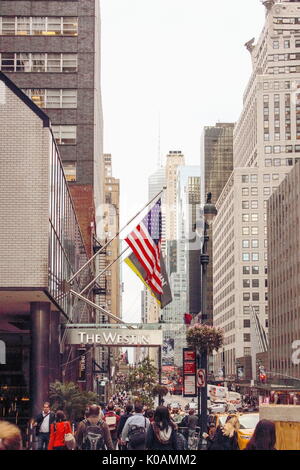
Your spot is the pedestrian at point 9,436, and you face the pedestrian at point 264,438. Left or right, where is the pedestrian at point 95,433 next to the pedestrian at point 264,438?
left

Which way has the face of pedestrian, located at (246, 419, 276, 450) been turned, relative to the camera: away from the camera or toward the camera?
away from the camera

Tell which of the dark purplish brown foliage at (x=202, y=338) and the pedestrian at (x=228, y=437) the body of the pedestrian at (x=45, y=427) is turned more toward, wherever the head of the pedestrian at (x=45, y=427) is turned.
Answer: the pedestrian

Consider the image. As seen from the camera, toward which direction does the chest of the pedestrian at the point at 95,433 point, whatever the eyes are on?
away from the camera

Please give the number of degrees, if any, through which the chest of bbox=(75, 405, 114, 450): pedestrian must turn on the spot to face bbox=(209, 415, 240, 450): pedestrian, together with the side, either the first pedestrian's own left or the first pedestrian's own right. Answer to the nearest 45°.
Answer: approximately 45° to the first pedestrian's own right

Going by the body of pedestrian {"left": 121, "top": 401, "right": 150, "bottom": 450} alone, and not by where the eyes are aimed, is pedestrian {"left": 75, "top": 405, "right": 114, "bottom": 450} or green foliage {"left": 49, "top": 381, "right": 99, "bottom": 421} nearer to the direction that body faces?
the green foliage

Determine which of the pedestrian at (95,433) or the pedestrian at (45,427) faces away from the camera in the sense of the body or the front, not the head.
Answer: the pedestrian at (95,433)

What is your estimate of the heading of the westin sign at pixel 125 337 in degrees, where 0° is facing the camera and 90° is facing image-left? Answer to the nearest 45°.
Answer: approximately 0°

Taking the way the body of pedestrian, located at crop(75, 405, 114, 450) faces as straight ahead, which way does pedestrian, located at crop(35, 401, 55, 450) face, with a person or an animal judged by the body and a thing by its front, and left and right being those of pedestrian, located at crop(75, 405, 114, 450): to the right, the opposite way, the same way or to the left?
the opposite way

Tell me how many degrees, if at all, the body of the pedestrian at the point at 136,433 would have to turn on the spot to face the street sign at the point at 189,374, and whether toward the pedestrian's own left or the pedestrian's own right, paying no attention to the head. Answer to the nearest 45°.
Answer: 0° — they already face it

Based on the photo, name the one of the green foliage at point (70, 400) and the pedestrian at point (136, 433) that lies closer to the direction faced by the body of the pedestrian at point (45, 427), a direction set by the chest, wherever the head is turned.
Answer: the pedestrian

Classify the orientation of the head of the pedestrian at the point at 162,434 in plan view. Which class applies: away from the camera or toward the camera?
away from the camera

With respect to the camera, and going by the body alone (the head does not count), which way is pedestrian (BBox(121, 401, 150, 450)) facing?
away from the camera
